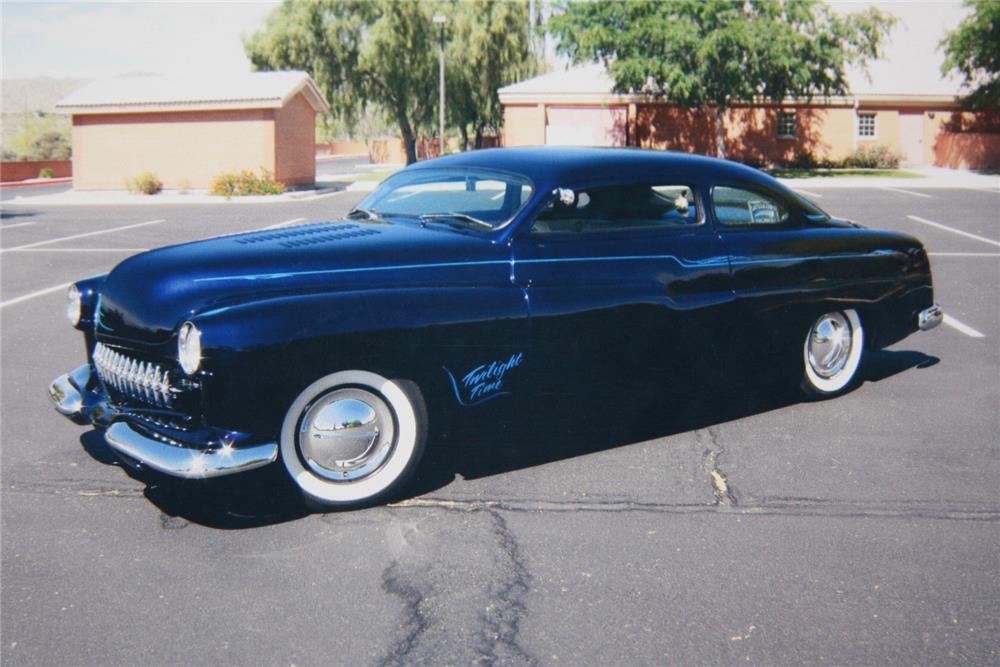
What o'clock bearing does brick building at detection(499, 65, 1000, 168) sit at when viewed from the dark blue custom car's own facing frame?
The brick building is roughly at 5 o'clock from the dark blue custom car.

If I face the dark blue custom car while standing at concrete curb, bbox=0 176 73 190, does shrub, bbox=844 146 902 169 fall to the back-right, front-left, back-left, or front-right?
front-left

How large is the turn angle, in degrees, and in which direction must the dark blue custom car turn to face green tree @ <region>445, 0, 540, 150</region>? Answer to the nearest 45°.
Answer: approximately 135° to its right

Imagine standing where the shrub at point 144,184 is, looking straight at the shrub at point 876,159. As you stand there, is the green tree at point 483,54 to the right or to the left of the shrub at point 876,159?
left

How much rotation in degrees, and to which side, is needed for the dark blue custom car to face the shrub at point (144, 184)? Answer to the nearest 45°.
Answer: approximately 135° to its right

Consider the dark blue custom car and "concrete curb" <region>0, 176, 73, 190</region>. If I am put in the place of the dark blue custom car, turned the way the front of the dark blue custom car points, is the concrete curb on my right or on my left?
on my right

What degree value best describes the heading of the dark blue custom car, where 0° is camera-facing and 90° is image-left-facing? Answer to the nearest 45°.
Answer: approximately 45°

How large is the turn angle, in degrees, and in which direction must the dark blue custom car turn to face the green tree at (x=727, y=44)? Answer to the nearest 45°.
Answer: approximately 135° to its right

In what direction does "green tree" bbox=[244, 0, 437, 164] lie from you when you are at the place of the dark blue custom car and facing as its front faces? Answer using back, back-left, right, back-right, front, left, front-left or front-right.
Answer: back-right
